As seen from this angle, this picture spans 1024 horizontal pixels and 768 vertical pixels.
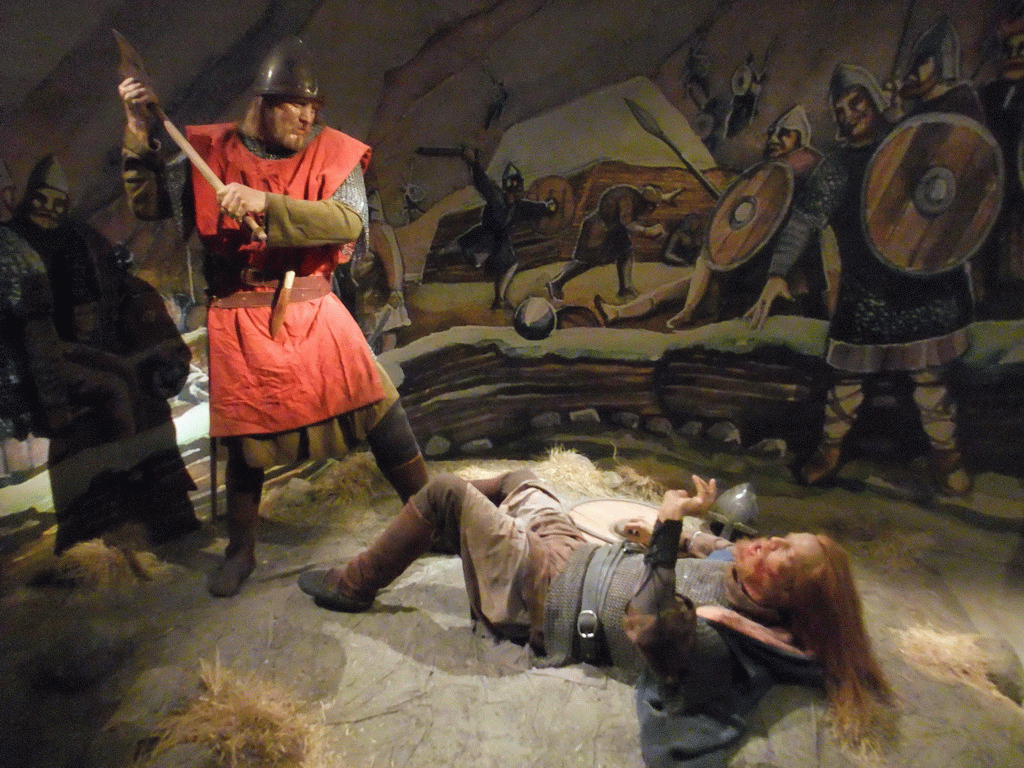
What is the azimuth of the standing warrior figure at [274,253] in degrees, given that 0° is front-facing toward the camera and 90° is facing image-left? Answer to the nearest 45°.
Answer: approximately 0°

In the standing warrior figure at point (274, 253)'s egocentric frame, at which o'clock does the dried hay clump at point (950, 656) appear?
The dried hay clump is roughly at 10 o'clock from the standing warrior figure.

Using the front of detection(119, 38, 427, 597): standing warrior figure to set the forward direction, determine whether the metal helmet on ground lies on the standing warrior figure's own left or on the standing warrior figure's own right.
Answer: on the standing warrior figure's own left

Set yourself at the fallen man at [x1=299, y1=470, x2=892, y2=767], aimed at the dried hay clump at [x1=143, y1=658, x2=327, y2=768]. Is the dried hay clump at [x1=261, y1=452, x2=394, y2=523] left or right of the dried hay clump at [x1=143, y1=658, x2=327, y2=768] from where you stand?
right

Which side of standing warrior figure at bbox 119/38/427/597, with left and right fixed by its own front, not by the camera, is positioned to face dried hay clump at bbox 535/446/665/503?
left

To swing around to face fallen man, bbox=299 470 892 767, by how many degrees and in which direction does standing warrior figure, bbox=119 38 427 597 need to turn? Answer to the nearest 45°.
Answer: approximately 45° to its left
